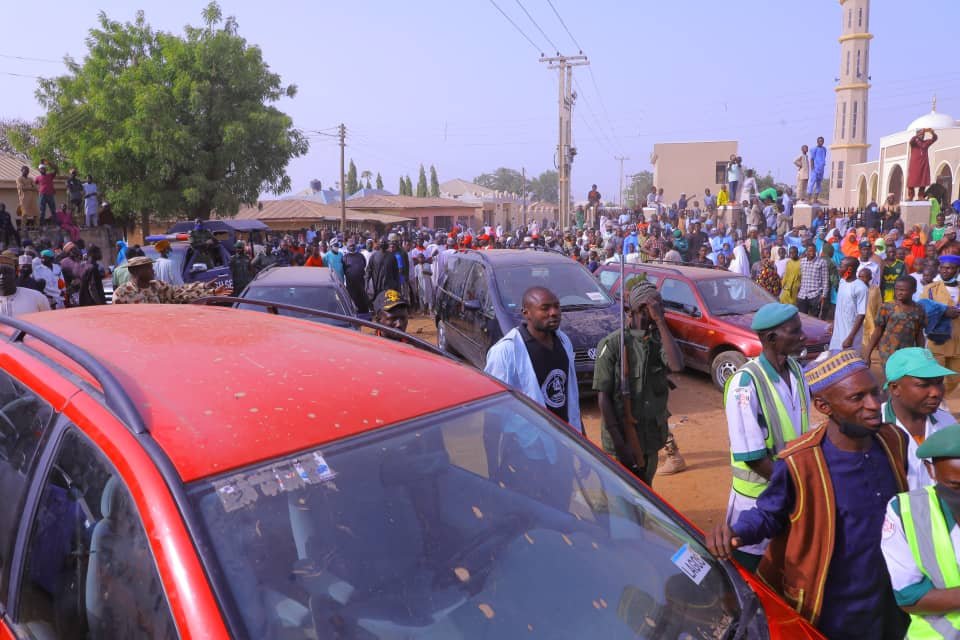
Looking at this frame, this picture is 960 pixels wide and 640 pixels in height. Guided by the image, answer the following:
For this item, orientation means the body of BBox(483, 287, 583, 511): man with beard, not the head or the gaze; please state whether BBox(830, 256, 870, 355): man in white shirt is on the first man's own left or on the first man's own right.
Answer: on the first man's own left

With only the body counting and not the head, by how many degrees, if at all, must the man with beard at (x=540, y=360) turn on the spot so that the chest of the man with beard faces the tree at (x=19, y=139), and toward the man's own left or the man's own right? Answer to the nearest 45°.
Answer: approximately 180°

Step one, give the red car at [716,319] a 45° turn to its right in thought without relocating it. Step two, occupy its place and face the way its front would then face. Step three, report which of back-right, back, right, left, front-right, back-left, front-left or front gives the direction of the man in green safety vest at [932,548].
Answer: front

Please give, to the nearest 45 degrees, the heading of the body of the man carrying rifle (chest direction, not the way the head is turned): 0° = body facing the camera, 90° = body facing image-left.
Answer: approximately 0°

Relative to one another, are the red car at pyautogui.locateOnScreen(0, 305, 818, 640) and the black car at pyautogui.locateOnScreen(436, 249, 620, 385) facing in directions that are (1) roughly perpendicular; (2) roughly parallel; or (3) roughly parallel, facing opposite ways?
roughly parallel

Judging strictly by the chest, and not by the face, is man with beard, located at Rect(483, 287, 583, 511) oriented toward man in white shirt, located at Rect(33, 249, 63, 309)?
no

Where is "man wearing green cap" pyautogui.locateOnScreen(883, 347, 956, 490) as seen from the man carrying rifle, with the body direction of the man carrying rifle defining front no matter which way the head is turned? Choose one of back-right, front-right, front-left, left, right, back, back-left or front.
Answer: front-left

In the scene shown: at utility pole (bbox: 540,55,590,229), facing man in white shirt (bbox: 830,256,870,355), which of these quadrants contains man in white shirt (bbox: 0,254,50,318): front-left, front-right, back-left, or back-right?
front-right

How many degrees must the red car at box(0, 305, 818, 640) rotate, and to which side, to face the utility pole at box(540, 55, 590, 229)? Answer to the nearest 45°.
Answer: approximately 135° to its left

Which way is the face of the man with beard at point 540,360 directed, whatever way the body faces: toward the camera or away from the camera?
toward the camera

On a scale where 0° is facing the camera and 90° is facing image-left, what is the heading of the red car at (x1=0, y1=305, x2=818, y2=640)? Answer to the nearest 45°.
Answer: approximately 315°

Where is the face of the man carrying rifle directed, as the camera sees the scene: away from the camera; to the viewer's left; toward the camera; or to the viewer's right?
toward the camera

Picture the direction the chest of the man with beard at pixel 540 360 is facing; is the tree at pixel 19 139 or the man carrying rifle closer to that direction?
the man carrying rifle
